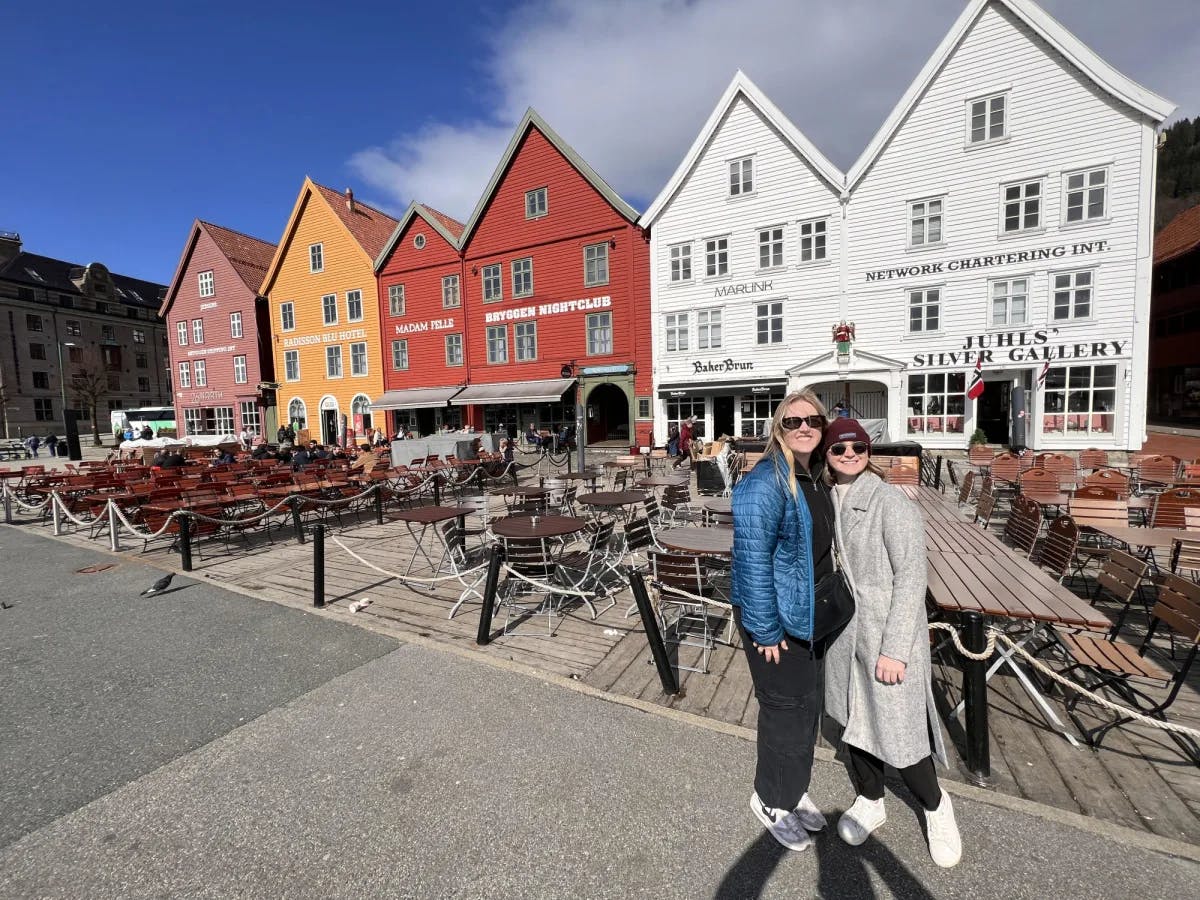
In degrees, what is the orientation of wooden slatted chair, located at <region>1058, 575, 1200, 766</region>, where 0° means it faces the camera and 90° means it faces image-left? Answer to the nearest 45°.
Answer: approximately 90°

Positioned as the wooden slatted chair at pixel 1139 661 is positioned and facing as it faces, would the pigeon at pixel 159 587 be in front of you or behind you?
in front

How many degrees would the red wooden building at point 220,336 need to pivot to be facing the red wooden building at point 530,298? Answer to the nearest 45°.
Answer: approximately 90° to its left

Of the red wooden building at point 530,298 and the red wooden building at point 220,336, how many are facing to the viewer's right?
0

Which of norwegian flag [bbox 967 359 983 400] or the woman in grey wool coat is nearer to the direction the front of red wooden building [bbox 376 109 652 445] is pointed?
the woman in grey wool coat

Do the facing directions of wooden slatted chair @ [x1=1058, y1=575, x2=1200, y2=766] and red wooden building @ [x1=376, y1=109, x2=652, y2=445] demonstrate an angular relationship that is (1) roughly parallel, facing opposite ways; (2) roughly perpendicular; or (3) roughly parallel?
roughly perpendicular

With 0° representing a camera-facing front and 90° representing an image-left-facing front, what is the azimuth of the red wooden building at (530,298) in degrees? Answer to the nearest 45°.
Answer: approximately 45°
